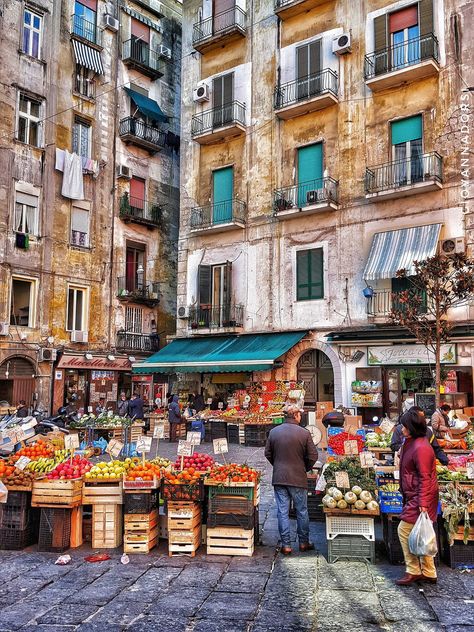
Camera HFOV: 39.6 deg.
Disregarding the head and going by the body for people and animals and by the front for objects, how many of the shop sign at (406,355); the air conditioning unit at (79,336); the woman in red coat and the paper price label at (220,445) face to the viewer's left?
1

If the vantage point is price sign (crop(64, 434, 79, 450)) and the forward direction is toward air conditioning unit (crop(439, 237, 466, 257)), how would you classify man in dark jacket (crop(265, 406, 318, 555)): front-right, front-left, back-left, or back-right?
front-right

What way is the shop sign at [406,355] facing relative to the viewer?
toward the camera

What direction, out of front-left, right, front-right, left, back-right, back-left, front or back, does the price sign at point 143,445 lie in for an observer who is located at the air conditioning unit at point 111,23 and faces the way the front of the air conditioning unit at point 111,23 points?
front-right

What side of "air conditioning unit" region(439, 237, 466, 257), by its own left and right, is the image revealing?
front

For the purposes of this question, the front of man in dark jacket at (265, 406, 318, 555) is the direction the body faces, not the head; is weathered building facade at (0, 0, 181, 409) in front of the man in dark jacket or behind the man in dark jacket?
in front

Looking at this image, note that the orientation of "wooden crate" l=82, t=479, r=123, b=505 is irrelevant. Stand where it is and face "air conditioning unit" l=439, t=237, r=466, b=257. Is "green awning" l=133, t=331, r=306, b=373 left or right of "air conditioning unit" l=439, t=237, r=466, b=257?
left

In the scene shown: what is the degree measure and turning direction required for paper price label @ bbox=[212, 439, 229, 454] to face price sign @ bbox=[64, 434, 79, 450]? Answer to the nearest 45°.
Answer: approximately 90° to its right

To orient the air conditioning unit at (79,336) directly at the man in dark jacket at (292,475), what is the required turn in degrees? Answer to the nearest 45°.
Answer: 0° — it already faces them

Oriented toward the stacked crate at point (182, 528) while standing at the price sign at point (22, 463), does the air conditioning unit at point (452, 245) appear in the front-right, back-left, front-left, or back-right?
front-left

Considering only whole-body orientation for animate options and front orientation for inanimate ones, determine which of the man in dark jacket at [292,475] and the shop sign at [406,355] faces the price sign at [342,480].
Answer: the shop sign

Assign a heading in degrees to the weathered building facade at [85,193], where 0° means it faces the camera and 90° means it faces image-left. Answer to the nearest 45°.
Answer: approximately 315°

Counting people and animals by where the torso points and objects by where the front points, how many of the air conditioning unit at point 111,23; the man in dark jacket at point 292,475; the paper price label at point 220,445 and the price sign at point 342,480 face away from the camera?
1

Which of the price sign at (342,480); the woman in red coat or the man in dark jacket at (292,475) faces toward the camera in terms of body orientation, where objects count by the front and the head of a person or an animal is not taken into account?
the price sign

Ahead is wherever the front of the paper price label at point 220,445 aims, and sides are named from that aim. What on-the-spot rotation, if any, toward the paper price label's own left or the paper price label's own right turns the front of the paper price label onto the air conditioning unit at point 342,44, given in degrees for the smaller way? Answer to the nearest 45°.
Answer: approximately 180°

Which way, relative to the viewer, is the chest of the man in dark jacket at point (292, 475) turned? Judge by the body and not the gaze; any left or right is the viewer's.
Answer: facing away from the viewer

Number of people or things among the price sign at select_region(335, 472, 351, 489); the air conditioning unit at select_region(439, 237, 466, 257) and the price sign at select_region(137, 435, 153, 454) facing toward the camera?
3

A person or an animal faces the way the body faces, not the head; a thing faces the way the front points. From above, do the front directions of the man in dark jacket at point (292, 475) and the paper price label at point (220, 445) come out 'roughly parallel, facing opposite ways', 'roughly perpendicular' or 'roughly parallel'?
roughly parallel, facing opposite ways

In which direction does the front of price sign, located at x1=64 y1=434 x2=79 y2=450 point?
toward the camera

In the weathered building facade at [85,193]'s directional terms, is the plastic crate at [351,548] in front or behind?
in front
